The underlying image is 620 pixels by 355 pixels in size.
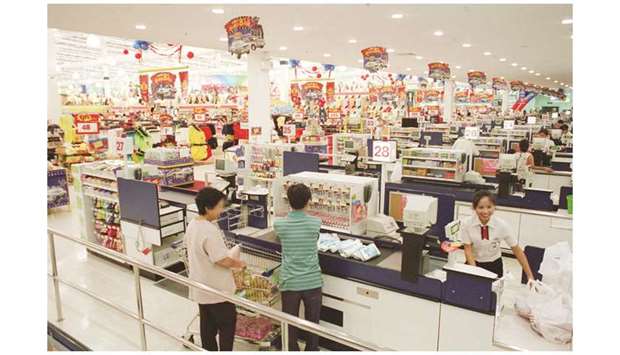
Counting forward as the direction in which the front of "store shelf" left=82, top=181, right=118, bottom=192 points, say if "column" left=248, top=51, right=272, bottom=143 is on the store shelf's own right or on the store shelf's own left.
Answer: on the store shelf's own left

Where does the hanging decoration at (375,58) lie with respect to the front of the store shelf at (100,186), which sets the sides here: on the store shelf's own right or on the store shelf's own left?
on the store shelf's own left

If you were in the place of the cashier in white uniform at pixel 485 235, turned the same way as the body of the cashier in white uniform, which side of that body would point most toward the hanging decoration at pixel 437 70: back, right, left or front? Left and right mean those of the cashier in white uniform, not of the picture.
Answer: back

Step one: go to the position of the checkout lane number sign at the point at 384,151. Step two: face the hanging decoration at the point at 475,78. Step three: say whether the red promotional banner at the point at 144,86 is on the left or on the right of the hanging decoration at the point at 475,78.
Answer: left

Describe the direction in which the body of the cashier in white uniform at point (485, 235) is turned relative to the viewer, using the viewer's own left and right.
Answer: facing the viewer

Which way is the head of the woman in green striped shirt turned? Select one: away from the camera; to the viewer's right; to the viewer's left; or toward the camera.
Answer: away from the camera

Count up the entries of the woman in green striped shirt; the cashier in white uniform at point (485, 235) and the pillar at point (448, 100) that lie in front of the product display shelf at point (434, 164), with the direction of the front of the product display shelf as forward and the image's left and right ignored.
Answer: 2

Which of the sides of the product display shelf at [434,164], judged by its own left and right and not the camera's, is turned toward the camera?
front

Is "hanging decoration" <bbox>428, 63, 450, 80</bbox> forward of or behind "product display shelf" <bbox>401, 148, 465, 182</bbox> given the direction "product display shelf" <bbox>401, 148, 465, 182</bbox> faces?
behind

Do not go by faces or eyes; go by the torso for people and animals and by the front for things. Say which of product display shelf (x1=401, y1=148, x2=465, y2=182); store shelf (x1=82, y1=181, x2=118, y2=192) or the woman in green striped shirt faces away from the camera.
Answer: the woman in green striped shirt

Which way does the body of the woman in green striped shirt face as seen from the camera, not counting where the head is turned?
away from the camera

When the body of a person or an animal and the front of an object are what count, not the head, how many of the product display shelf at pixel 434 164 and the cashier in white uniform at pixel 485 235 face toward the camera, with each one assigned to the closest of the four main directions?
2

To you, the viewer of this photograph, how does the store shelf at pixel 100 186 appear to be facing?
facing the viewer and to the right of the viewer

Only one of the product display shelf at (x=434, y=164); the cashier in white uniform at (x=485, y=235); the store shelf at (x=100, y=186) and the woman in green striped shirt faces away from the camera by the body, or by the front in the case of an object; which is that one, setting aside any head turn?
the woman in green striped shirt
